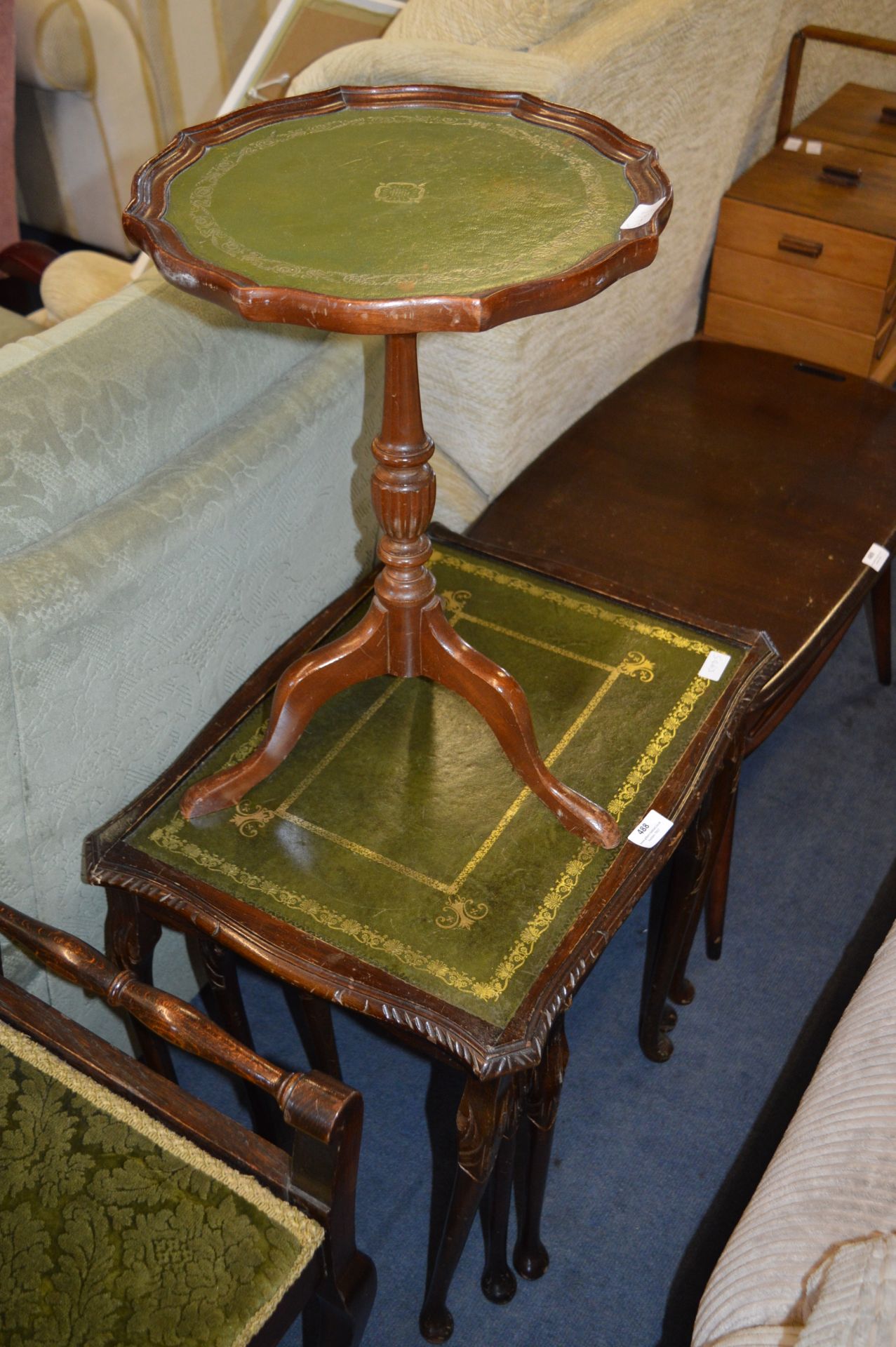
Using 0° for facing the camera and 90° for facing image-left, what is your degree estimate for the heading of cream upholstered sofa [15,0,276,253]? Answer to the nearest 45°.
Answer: approximately 315°
